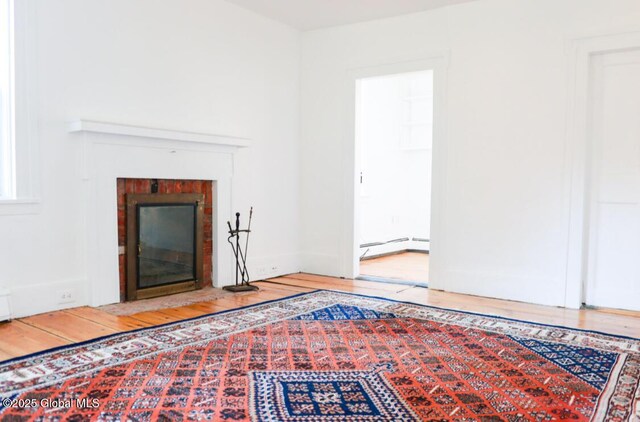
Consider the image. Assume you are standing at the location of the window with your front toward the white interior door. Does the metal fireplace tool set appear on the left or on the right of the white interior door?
left

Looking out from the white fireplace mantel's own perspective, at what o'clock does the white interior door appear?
The white interior door is roughly at 11 o'clock from the white fireplace mantel.

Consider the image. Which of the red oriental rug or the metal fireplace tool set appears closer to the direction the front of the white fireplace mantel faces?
the red oriental rug

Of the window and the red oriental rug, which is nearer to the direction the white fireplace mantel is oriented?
the red oriental rug

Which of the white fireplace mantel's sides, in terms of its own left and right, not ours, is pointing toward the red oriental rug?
front

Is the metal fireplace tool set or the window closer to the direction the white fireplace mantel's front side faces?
the metal fireplace tool set

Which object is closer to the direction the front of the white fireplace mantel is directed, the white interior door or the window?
the white interior door

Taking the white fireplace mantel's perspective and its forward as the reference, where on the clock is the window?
The window is roughly at 4 o'clock from the white fireplace mantel.

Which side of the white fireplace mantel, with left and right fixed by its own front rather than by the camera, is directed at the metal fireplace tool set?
left

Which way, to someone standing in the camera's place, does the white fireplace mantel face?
facing the viewer and to the right of the viewer
